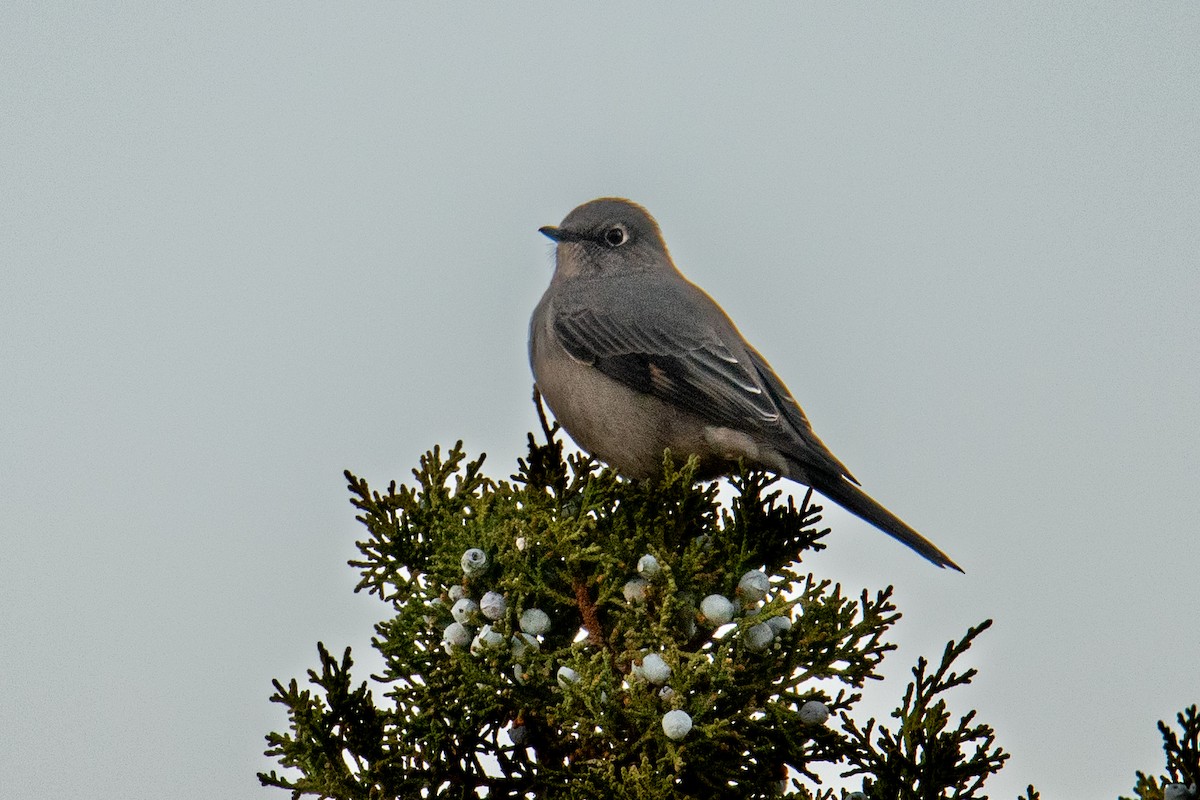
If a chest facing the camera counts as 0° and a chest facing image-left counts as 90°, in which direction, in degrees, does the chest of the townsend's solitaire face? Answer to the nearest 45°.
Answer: approximately 90°
